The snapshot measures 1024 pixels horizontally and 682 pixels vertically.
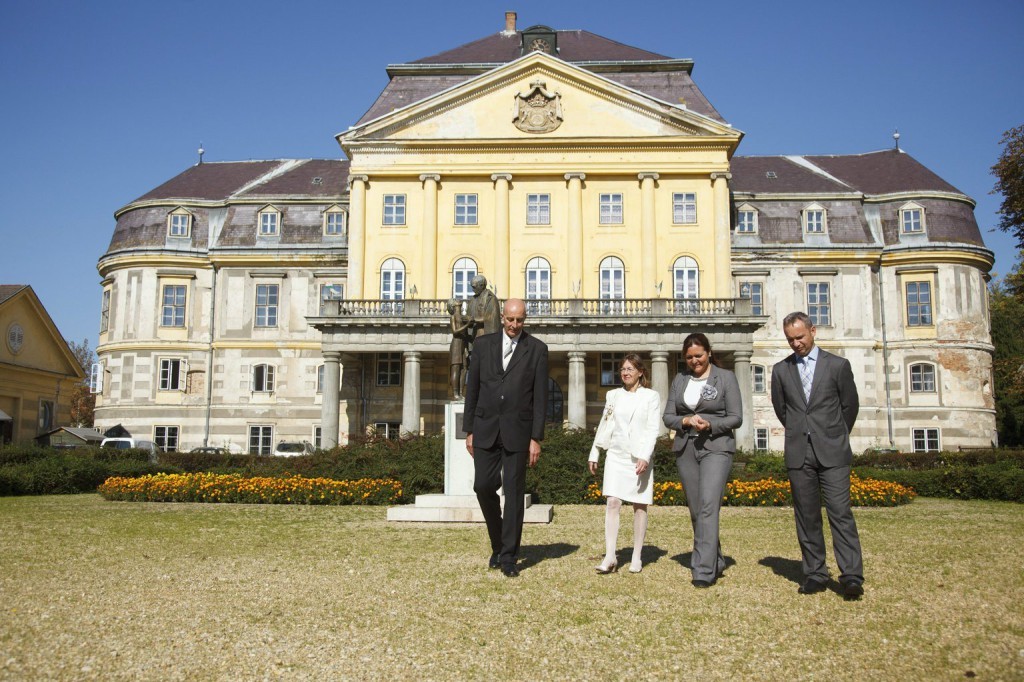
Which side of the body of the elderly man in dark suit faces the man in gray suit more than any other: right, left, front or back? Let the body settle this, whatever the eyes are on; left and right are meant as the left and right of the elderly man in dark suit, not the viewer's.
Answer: left

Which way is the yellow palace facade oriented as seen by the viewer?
toward the camera

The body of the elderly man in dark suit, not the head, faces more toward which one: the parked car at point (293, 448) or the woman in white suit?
the woman in white suit

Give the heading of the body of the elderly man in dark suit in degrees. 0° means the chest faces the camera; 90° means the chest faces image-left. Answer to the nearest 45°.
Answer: approximately 0°

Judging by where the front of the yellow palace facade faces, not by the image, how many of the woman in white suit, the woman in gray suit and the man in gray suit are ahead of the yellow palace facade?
3

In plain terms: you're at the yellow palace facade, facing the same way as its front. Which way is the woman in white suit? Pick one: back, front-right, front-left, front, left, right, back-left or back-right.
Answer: front

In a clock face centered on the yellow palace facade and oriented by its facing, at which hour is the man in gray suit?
The man in gray suit is roughly at 12 o'clock from the yellow palace facade.

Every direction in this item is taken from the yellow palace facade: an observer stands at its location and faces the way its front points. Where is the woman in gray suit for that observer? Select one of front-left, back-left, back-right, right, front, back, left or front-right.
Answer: front

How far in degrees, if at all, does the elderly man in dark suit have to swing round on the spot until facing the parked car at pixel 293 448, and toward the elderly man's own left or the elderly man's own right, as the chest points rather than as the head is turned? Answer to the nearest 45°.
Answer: approximately 180°

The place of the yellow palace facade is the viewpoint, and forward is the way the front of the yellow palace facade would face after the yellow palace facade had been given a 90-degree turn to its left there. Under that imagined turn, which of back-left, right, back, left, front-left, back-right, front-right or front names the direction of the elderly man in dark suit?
right
